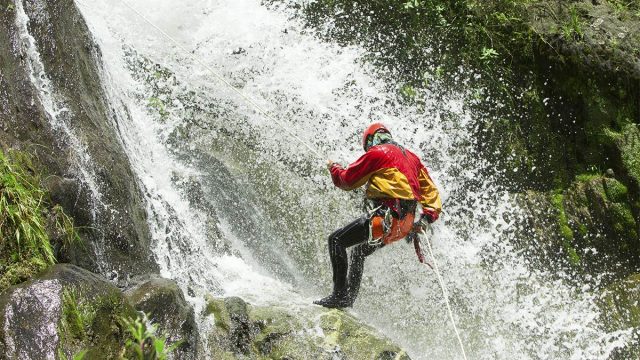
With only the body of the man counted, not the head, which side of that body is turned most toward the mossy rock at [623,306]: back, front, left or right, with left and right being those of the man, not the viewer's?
right

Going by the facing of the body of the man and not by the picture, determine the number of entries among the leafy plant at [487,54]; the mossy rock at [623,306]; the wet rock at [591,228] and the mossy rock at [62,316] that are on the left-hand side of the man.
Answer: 1

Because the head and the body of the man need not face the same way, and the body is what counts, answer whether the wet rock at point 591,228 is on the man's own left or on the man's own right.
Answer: on the man's own right

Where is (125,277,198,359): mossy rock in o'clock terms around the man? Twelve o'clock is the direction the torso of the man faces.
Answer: The mossy rock is roughly at 9 o'clock from the man.

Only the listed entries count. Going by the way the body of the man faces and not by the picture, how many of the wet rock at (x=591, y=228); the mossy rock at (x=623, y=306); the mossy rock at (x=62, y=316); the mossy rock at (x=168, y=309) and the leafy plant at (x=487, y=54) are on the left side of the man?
2

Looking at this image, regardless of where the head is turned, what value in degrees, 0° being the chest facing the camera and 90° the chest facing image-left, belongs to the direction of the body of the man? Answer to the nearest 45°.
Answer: approximately 135°

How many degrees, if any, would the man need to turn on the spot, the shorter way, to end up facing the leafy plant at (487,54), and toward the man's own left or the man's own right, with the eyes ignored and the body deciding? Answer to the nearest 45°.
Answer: approximately 45° to the man's own right

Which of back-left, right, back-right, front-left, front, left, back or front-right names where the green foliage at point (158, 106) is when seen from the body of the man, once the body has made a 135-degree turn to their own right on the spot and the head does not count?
back-left

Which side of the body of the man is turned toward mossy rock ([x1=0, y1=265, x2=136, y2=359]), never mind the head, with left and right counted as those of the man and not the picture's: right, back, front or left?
left

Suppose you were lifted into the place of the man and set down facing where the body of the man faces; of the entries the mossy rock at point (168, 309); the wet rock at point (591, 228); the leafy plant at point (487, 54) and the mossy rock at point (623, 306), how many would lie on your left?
1

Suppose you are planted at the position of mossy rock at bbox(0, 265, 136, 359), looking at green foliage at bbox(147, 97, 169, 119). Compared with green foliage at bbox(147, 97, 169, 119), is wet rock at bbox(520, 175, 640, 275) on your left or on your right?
right

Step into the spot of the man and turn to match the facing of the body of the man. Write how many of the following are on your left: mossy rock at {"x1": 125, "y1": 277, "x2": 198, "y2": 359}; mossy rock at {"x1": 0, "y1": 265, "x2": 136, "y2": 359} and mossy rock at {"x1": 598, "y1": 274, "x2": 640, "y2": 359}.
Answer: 2
